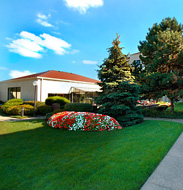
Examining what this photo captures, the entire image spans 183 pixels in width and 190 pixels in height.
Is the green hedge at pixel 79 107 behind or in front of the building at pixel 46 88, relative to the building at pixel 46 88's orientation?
in front

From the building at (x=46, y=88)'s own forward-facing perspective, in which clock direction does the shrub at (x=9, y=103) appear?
The shrub is roughly at 3 o'clock from the building.

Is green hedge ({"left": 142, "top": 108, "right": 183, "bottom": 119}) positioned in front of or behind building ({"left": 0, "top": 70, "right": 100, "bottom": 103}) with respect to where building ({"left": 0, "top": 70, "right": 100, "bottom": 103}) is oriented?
in front

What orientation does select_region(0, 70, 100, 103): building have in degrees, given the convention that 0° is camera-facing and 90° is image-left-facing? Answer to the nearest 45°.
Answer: approximately 315°
